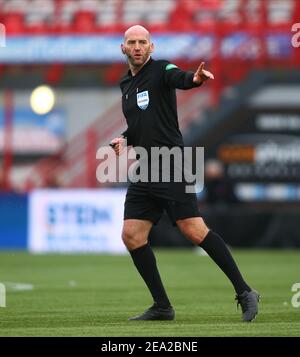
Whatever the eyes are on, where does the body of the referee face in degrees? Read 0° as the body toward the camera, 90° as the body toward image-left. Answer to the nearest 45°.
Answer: approximately 45°

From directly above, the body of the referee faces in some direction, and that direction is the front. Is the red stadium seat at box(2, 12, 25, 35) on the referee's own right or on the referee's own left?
on the referee's own right
